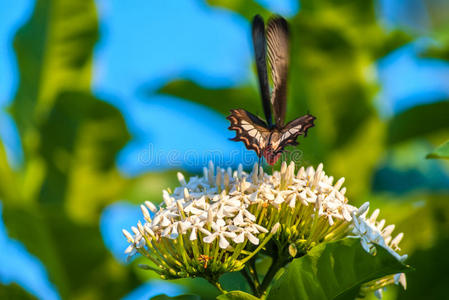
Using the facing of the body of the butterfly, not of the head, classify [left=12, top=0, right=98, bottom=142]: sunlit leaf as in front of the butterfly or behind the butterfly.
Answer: in front

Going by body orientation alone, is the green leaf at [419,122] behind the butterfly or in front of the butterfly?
in front

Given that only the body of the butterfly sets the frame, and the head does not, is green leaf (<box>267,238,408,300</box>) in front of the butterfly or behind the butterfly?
behind

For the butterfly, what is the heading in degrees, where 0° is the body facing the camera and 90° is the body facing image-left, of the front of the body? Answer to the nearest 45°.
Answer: approximately 180°
